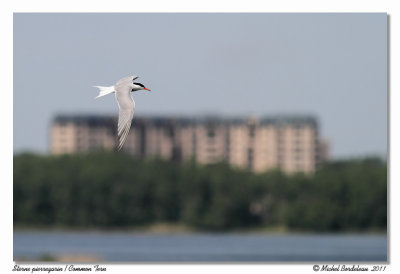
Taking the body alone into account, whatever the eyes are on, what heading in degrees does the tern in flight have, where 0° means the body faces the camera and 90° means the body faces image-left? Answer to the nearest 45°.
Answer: approximately 270°
